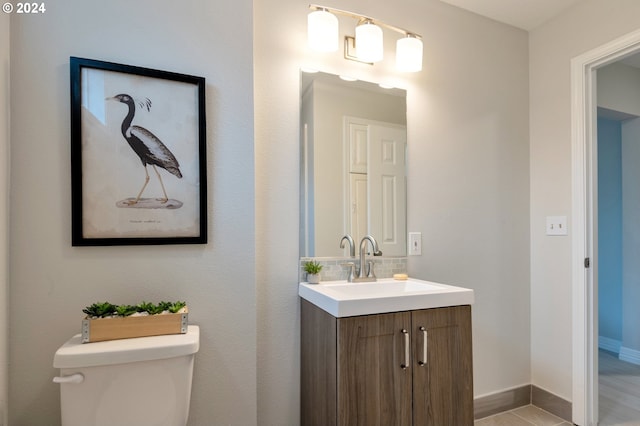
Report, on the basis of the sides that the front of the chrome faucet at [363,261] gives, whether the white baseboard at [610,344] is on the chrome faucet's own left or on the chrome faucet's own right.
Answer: on the chrome faucet's own left

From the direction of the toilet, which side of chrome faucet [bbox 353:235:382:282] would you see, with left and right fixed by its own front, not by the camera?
right

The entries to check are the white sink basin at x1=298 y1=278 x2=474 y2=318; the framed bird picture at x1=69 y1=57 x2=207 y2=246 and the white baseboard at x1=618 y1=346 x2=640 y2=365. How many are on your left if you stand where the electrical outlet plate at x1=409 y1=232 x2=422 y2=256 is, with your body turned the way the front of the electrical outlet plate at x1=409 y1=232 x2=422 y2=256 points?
1

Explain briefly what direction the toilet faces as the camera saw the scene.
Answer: facing the viewer

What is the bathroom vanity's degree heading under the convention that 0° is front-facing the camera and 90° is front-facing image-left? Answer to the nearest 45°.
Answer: approximately 315°

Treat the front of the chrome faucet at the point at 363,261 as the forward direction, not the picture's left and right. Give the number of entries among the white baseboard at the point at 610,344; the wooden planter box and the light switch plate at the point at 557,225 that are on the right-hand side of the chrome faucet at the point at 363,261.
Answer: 1

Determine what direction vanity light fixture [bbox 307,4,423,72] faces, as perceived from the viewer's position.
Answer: facing the viewer and to the right of the viewer

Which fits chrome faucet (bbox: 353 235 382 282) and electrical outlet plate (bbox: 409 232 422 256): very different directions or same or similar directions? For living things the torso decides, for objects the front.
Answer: same or similar directions

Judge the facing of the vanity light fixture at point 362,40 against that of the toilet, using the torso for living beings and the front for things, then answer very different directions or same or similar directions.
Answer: same or similar directions

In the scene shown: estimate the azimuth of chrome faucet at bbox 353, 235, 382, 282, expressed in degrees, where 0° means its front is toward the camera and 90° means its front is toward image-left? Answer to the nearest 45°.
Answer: approximately 315°

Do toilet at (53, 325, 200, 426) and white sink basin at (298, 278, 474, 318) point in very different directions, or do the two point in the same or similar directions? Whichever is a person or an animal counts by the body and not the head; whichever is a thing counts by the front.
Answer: same or similar directions

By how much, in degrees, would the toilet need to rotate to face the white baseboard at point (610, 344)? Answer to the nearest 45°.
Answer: approximately 90° to its left

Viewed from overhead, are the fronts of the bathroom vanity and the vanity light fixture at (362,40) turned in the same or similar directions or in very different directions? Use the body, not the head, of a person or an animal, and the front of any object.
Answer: same or similar directions

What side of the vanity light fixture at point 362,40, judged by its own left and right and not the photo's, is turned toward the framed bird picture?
right

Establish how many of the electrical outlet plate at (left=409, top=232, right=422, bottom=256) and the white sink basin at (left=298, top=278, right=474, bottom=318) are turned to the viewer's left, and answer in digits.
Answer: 0

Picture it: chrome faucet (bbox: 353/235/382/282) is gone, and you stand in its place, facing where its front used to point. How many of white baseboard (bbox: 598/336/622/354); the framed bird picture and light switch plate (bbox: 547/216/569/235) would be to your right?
1

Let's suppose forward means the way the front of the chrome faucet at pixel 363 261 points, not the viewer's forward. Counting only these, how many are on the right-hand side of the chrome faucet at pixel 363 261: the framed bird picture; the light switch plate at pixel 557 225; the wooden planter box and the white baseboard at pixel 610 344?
2
